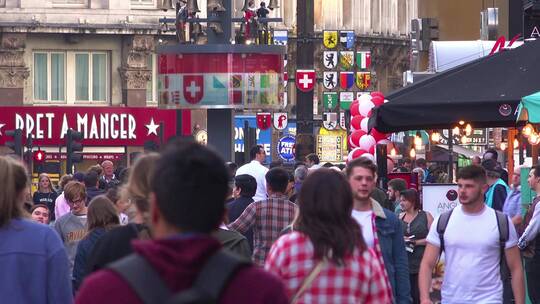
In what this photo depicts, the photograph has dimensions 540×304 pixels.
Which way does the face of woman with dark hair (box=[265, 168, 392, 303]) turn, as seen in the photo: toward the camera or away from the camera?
away from the camera

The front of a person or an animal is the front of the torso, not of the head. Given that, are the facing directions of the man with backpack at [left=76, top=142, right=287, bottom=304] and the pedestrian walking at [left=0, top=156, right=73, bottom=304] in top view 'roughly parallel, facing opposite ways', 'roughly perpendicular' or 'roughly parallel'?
roughly parallel

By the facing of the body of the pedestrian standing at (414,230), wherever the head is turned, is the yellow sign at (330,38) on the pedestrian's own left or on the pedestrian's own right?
on the pedestrian's own right

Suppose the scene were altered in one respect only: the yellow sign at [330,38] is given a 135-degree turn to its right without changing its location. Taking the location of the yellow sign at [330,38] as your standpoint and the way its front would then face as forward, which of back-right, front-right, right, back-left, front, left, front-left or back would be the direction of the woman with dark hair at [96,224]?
back-left

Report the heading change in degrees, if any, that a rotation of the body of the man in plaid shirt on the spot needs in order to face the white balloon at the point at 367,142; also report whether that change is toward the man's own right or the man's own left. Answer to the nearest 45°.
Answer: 0° — they already face it

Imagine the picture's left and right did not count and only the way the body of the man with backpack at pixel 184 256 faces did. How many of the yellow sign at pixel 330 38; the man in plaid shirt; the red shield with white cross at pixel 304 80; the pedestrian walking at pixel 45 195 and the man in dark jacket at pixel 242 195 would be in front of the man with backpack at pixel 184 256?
5

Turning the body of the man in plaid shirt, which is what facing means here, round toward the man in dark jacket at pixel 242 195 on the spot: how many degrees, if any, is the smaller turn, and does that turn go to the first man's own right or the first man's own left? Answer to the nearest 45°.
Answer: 0° — they already face them

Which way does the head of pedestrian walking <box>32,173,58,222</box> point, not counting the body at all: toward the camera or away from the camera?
toward the camera

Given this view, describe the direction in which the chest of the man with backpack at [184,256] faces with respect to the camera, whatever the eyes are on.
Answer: away from the camera

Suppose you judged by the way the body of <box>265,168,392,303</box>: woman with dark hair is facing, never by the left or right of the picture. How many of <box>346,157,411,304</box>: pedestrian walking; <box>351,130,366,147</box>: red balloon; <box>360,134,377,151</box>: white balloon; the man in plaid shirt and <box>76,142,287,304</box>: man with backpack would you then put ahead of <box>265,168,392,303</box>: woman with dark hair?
4

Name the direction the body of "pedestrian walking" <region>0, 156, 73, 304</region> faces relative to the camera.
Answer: away from the camera

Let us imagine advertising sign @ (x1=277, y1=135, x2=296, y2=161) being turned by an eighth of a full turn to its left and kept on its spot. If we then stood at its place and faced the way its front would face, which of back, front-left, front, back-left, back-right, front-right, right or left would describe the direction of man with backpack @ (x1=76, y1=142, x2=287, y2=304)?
front-right

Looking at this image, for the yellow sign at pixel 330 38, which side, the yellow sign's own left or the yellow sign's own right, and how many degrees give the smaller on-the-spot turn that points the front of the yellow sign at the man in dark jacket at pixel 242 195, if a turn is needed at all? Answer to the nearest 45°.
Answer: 0° — it already faces them

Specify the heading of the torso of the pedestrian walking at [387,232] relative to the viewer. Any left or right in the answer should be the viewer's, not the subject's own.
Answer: facing the viewer
